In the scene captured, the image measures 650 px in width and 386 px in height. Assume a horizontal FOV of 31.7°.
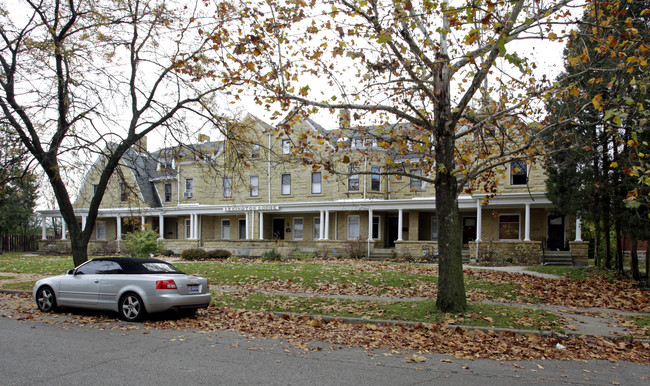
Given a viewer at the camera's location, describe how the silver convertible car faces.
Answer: facing away from the viewer and to the left of the viewer

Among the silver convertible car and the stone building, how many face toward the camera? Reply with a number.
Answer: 1

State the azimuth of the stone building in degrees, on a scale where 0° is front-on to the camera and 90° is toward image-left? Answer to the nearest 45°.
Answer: approximately 0°

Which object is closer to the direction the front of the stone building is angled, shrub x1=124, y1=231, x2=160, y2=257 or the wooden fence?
the shrub

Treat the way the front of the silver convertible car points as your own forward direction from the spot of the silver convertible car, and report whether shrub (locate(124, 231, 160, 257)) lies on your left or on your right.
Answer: on your right

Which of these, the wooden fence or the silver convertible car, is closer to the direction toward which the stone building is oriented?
the silver convertible car

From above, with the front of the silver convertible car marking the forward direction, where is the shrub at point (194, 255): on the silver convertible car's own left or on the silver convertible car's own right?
on the silver convertible car's own right
